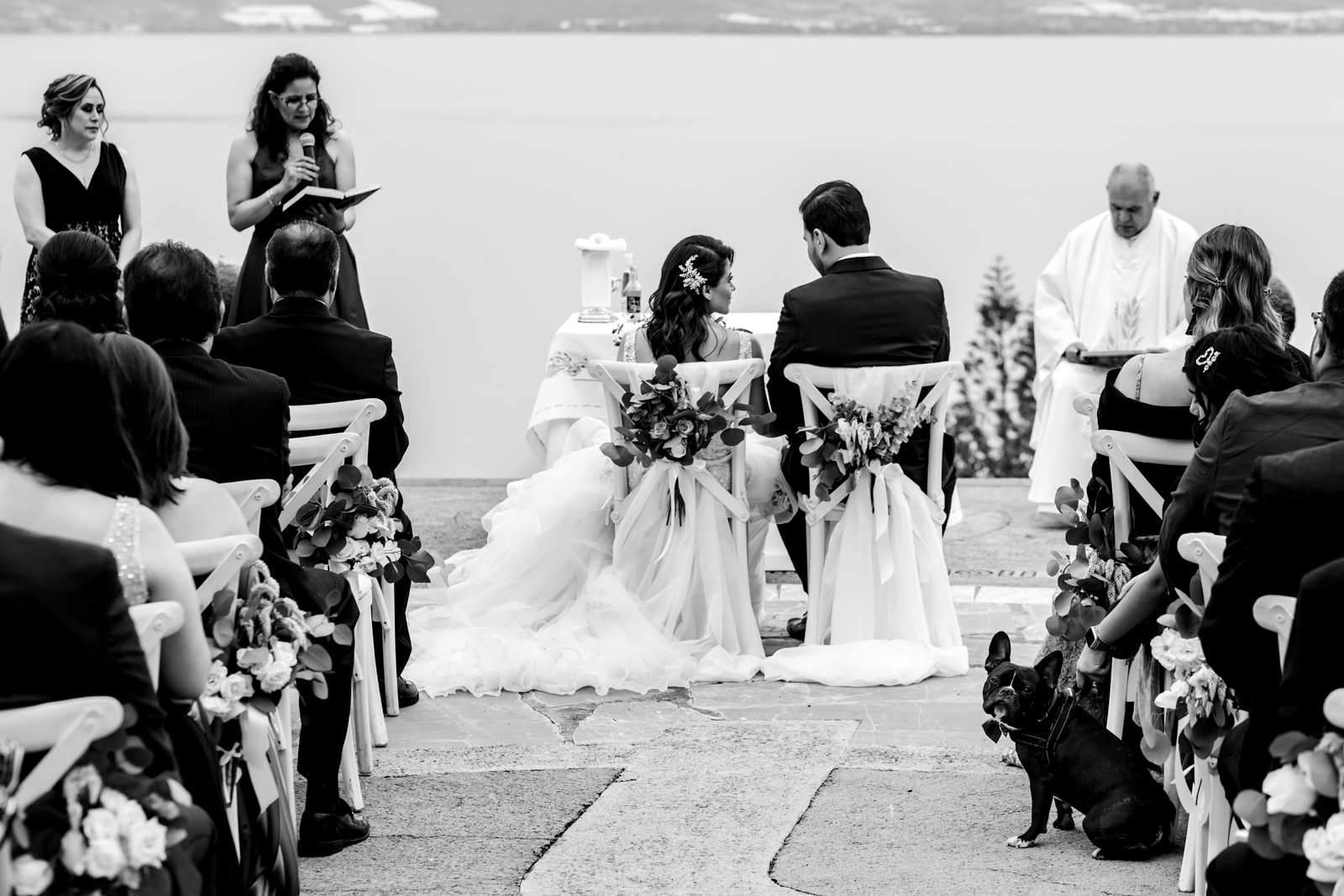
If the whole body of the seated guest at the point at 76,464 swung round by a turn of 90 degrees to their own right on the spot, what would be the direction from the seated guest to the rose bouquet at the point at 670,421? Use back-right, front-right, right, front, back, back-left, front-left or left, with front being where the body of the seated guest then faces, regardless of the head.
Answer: front-left

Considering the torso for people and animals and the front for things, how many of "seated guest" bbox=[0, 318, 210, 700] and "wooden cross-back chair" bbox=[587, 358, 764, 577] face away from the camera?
2

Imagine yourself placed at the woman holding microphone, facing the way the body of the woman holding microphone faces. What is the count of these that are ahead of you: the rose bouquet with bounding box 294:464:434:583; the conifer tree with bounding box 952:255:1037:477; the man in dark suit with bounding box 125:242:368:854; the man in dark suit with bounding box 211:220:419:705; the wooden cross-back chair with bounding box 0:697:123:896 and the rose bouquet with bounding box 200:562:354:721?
5

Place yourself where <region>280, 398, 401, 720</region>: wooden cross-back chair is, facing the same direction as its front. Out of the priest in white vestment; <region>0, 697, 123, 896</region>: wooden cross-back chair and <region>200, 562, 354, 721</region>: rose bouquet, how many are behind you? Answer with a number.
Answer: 2

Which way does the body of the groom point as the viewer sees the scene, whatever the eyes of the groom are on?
away from the camera

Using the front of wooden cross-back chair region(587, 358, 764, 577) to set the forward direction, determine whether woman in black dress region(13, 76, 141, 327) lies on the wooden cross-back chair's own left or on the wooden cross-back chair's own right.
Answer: on the wooden cross-back chair's own left

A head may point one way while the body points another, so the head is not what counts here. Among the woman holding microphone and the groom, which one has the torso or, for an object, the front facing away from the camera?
the groom

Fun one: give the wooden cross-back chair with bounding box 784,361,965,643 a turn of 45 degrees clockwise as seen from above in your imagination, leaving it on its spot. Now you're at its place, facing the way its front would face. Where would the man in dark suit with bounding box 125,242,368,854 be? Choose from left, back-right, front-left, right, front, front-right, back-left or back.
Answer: back

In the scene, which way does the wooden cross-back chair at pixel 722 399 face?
away from the camera

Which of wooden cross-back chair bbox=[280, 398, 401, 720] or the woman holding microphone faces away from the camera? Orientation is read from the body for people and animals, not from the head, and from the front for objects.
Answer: the wooden cross-back chair

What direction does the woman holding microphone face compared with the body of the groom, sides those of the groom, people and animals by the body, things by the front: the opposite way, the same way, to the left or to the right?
the opposite way

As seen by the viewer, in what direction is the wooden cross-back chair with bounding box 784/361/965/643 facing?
away from the camera

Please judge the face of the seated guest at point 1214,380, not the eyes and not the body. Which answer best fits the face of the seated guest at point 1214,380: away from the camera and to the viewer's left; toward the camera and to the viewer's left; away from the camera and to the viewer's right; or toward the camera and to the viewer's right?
away from the camera and to the viewer's left

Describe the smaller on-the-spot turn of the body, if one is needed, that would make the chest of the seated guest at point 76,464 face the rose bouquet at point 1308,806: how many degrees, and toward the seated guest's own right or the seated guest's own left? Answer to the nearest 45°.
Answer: approximately 135° to the seated guest's own right
